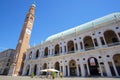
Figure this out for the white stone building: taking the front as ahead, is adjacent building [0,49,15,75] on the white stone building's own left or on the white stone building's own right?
on the white stone building's own right

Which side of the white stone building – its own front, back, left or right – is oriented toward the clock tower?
right

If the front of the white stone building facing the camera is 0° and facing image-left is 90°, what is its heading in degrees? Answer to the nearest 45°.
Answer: approximately 45°
